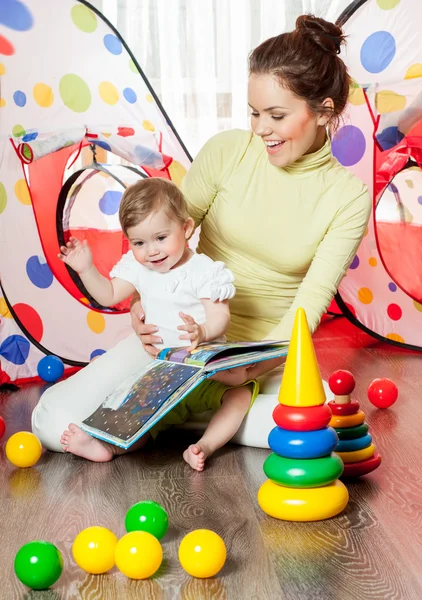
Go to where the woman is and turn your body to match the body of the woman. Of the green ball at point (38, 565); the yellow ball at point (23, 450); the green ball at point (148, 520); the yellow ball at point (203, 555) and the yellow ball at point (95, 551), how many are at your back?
0

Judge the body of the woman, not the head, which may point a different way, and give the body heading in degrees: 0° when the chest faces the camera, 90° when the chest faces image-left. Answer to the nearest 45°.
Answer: approximately 45°

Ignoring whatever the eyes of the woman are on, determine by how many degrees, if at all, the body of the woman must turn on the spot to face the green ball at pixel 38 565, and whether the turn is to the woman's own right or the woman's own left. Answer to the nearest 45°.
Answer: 0° — they already face it

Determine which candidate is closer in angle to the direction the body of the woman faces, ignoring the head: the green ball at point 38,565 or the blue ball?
the green ball

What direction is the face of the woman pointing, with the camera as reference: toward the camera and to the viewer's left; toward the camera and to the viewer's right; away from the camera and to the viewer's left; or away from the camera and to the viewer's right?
toward the camera and to the viewer's left

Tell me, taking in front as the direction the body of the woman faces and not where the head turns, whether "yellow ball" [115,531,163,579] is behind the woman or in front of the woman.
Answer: in front

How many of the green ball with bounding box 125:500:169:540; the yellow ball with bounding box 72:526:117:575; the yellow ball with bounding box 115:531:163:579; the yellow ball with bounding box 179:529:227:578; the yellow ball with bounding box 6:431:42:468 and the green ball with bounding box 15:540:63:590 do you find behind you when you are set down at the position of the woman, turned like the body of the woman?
0

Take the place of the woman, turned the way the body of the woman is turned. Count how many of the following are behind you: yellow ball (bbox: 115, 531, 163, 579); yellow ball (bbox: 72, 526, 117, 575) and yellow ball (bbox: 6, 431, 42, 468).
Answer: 0

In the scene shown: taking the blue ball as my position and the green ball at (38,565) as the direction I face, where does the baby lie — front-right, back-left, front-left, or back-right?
front-left

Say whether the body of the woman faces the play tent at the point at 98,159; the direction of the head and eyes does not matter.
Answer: no

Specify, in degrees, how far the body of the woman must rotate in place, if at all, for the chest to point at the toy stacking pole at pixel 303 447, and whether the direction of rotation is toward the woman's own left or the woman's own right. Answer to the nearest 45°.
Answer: approximately 45° to the woman's own left

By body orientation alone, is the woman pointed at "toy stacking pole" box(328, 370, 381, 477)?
no

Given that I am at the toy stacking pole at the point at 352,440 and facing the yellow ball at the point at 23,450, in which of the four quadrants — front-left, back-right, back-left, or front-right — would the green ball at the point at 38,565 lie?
front-left
